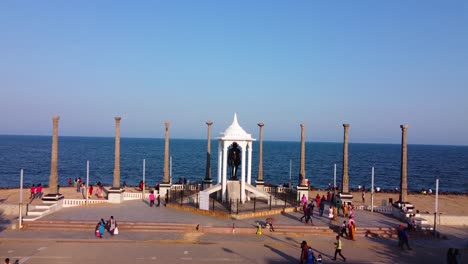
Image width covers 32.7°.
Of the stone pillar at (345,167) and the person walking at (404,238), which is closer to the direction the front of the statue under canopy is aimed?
the person walking

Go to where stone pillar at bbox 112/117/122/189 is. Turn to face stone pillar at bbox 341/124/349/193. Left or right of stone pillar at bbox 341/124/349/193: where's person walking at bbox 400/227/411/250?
right

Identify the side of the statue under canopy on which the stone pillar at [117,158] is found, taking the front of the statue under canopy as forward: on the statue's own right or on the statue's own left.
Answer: on the statue's own right

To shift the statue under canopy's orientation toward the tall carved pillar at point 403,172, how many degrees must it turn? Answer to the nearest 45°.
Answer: approximately 90° to its left

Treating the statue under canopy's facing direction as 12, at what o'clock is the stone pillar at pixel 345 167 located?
The stone pillar is roughly at 9 o'clock from the statue under canopy.

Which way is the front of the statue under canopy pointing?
toward the camera

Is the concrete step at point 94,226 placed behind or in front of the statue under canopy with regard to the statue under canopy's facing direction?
in front

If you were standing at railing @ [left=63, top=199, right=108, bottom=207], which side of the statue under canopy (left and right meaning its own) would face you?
right

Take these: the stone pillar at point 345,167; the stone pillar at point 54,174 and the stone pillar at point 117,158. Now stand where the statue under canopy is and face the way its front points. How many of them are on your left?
1
